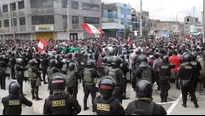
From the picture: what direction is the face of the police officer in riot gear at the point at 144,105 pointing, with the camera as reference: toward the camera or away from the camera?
away from the camera

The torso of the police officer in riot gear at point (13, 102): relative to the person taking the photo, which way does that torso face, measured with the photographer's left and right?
facing away from the viewer

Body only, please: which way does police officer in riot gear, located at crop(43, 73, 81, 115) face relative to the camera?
away from the camera

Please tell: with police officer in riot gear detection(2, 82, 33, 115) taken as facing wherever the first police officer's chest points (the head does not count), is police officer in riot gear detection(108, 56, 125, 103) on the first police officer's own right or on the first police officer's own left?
on the first police officer's own right

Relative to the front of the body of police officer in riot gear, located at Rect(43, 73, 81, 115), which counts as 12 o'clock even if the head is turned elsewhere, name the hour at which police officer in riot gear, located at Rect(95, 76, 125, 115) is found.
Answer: police officer in riot gear, located at Rect(95, 76, 125, 115) is roughly at 4 o'clock from police officer in riot gear, located at Rect(43, 73, 81, 115).

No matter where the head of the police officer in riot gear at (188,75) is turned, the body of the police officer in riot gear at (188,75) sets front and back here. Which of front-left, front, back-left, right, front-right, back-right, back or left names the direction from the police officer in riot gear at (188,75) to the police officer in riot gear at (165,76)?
front-left

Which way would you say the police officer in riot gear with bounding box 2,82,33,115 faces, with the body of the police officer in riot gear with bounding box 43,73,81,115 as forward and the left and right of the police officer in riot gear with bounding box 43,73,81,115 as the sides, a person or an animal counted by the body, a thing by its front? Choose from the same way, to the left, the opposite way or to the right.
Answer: the same way

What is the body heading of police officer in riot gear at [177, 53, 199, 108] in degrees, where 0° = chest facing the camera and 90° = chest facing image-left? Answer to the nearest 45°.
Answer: approximately 180°

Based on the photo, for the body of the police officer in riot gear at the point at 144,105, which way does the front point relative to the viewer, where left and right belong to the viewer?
facing away from the viewer

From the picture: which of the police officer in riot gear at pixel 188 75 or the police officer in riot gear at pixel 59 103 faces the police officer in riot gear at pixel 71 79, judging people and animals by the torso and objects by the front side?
the police officer in riot gear at pixel 59 103

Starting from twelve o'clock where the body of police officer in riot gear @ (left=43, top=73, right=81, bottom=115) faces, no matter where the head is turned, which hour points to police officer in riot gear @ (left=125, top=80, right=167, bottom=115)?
police officer in riot gear @ (left=125, top=80, right=167, bottom=115) is roughly at 4 o'clock from police officer in riot gear @ (left=43, top=73, right=81, bottom=115).

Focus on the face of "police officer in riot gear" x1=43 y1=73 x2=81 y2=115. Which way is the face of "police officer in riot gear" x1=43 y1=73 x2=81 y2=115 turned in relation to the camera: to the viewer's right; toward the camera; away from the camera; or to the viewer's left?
away from the camera

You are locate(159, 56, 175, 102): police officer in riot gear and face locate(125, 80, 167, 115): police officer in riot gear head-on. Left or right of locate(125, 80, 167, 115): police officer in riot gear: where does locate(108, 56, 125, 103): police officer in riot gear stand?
right

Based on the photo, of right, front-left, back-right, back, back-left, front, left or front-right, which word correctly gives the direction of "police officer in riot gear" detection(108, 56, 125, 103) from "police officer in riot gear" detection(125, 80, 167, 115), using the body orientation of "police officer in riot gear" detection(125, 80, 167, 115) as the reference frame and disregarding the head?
front

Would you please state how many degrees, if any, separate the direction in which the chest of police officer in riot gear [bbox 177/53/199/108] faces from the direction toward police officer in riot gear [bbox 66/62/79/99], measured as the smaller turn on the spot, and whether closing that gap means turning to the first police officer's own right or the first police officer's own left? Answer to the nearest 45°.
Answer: approximately 90° to the first police officer's own left
